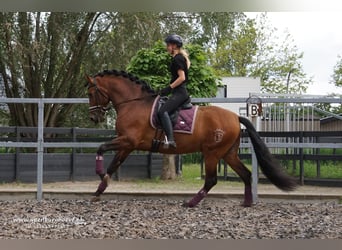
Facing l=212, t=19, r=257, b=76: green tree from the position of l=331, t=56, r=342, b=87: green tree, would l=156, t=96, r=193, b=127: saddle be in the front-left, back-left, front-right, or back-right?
front-left

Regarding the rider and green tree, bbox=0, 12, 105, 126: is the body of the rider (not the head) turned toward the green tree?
no

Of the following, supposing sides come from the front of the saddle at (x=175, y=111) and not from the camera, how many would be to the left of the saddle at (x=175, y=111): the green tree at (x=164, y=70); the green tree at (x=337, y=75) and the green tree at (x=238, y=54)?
0

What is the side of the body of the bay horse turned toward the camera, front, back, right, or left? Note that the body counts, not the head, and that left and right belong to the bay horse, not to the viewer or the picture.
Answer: left

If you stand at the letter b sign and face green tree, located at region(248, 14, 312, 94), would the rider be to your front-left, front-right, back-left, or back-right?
back-left

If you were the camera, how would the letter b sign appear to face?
facing the viewer

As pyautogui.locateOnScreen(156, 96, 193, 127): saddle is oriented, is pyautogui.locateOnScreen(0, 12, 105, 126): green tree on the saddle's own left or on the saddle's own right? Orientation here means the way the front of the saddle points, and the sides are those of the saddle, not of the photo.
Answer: on the saddle's own right

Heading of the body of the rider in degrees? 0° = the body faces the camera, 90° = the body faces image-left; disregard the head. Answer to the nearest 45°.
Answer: approximately 90°

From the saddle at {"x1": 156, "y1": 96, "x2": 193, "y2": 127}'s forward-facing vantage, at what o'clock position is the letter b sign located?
The letter b sign is roughly at 5 o'clock from the saddle.

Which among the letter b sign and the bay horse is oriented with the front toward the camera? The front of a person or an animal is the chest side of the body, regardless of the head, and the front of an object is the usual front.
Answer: the letter b sign

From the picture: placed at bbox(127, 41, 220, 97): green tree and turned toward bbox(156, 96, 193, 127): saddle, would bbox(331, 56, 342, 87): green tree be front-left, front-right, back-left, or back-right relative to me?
back-left

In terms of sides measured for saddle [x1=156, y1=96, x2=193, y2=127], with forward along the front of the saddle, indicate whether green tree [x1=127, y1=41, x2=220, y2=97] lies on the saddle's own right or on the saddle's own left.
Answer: on the saddle's own right

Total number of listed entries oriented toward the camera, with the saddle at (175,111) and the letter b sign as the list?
1

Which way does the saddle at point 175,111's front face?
to the viewer's left

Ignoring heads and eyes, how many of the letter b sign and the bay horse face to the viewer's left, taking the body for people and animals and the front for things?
1

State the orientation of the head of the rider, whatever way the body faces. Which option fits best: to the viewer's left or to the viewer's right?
to the viewer's left
